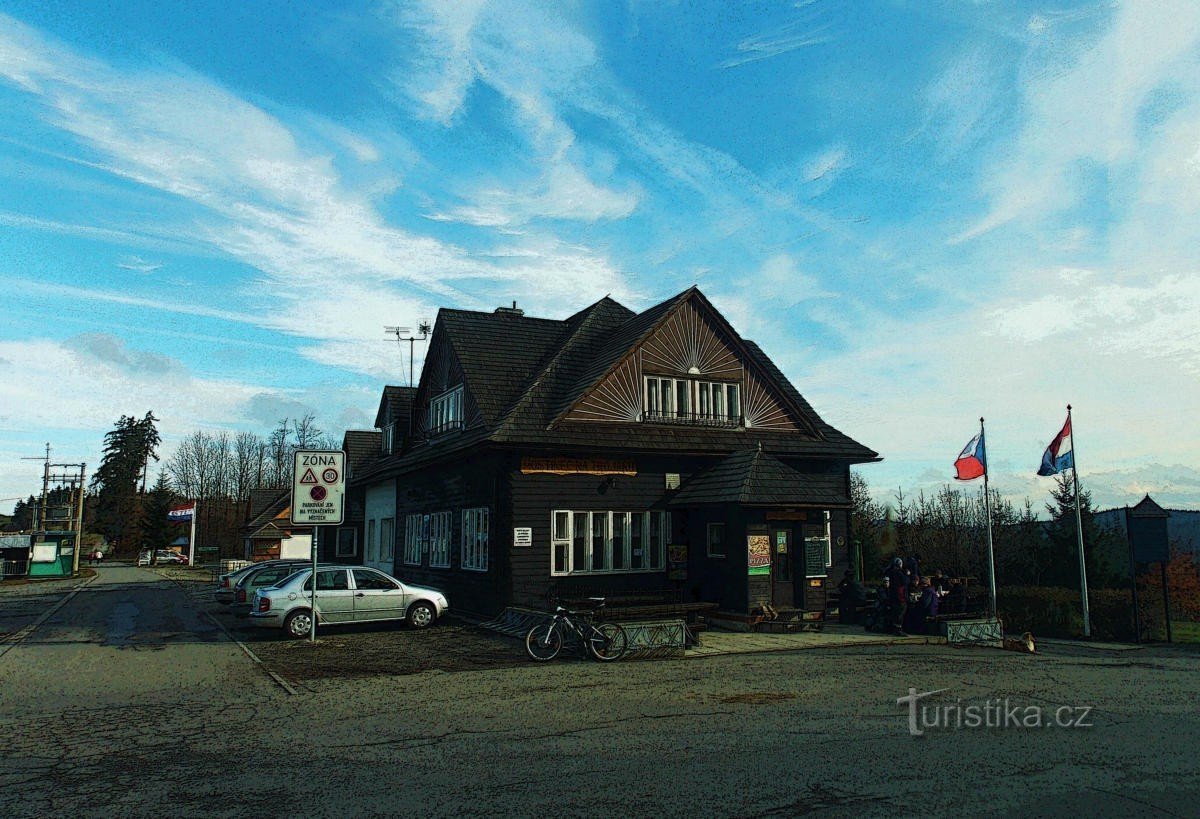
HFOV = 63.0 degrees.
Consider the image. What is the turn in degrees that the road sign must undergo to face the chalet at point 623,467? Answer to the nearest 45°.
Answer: approximately 90° to its left

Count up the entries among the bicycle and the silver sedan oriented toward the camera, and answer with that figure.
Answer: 0

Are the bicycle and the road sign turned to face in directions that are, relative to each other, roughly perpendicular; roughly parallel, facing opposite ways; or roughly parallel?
roughly perpendicular

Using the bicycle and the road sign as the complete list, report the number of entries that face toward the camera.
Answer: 1

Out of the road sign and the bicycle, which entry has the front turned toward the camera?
the road sign

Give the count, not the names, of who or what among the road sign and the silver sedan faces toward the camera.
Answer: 1

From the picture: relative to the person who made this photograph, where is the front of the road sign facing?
facing the viewer

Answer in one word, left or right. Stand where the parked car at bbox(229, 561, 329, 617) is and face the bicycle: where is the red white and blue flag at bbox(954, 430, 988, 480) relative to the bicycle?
left

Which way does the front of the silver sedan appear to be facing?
to the viewer's right
